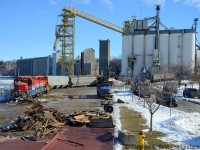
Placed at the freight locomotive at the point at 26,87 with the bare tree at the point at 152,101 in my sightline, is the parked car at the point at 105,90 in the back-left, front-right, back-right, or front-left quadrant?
front-left

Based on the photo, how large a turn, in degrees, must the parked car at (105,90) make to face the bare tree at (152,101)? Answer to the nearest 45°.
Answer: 0° — it already faces it

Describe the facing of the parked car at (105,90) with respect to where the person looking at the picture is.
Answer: facing the viewer

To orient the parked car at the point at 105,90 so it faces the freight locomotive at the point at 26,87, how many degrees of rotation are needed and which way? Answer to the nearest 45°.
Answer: approximately 90° to its right

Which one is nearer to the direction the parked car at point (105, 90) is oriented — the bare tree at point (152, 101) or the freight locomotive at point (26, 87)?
the bare tree
